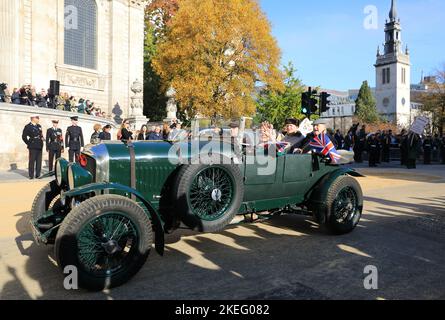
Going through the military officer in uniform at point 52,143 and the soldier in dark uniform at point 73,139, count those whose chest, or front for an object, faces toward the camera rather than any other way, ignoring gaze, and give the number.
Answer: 2

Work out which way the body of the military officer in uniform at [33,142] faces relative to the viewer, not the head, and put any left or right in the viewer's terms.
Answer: facing the viewer and to the right of the viewer

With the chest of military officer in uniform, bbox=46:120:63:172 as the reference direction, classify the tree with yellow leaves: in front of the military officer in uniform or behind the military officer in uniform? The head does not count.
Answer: behind

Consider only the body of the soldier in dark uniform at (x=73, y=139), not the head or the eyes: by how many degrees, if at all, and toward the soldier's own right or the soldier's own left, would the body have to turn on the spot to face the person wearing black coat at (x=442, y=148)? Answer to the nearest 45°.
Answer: approximately 90° to the soldier's own left

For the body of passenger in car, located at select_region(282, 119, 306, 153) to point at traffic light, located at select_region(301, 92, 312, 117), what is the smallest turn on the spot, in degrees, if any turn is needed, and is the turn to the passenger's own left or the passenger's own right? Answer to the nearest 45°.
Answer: approximately 135° to the passenger's own right

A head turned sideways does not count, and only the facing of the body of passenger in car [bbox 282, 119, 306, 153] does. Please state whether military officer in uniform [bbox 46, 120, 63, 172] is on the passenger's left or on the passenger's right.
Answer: on the passenger's right

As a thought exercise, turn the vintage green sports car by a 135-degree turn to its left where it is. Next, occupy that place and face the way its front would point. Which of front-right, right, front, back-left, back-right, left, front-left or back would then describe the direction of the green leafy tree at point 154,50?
left

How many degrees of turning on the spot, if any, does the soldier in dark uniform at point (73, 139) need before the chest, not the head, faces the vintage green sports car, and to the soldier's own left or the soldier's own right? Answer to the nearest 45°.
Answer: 0° — they already face it

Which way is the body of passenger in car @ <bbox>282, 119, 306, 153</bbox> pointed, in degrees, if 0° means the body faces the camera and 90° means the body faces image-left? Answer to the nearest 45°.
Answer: approximately 45°

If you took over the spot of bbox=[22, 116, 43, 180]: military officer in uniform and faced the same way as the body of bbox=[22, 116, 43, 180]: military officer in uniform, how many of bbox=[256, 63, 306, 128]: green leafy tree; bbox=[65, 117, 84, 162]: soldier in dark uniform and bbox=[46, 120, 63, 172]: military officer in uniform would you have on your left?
3
